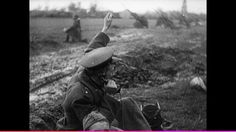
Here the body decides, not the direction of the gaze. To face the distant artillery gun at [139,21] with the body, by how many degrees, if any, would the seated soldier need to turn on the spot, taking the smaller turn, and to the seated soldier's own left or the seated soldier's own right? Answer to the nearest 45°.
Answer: approximately 90° to the seated soldier's own left

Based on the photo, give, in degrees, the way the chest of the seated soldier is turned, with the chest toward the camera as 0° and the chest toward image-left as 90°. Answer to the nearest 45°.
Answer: approximately 270°

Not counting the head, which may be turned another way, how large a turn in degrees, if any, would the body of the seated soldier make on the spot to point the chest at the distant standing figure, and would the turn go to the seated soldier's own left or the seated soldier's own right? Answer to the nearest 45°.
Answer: approximately 90° to the seated soldier's own left
